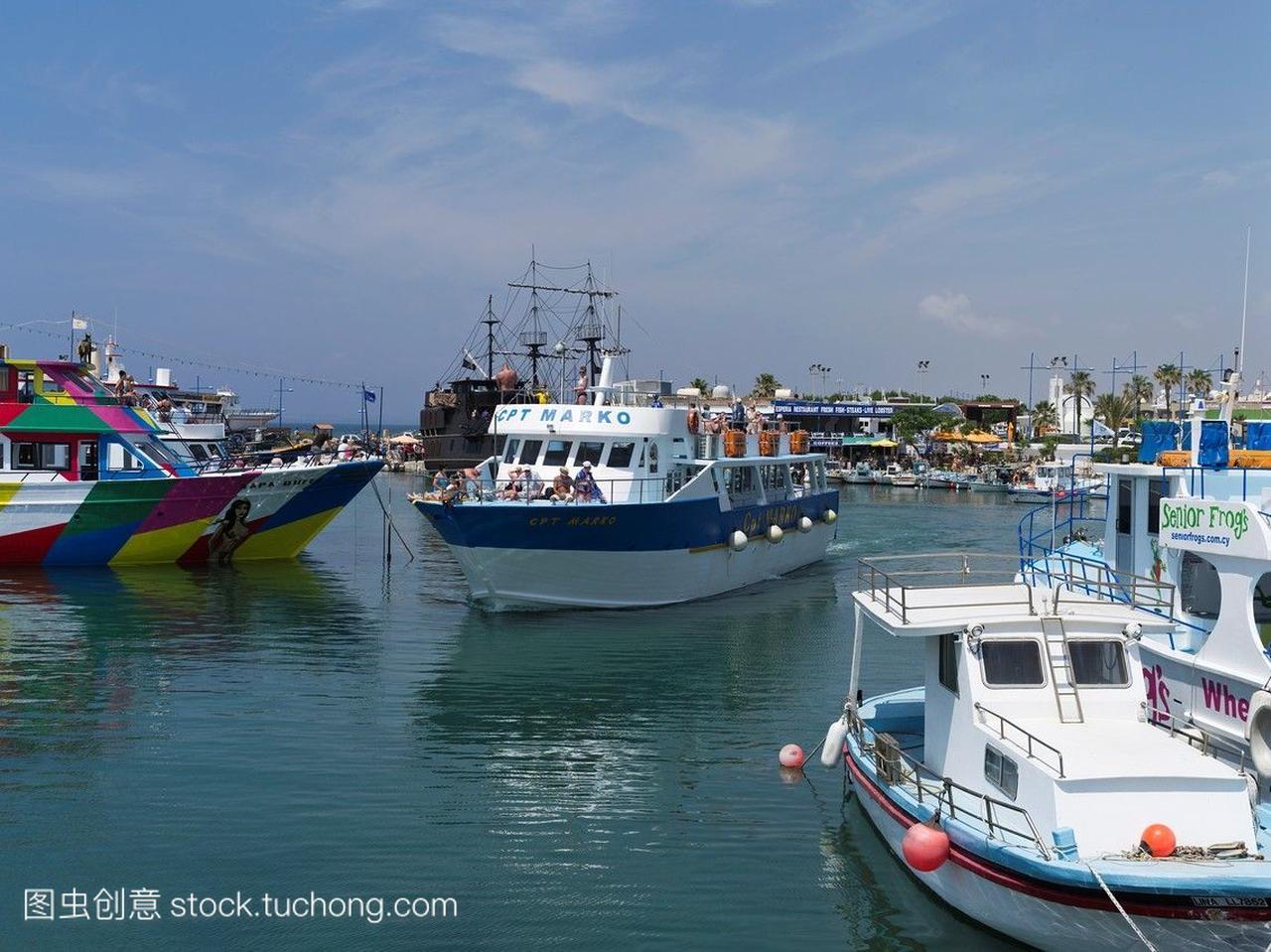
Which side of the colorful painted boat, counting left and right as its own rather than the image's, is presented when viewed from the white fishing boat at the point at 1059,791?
right

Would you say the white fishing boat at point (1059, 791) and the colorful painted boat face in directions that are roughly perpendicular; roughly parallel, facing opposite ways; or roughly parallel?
roughly perpendicular

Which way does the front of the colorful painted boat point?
to the viewer's right
